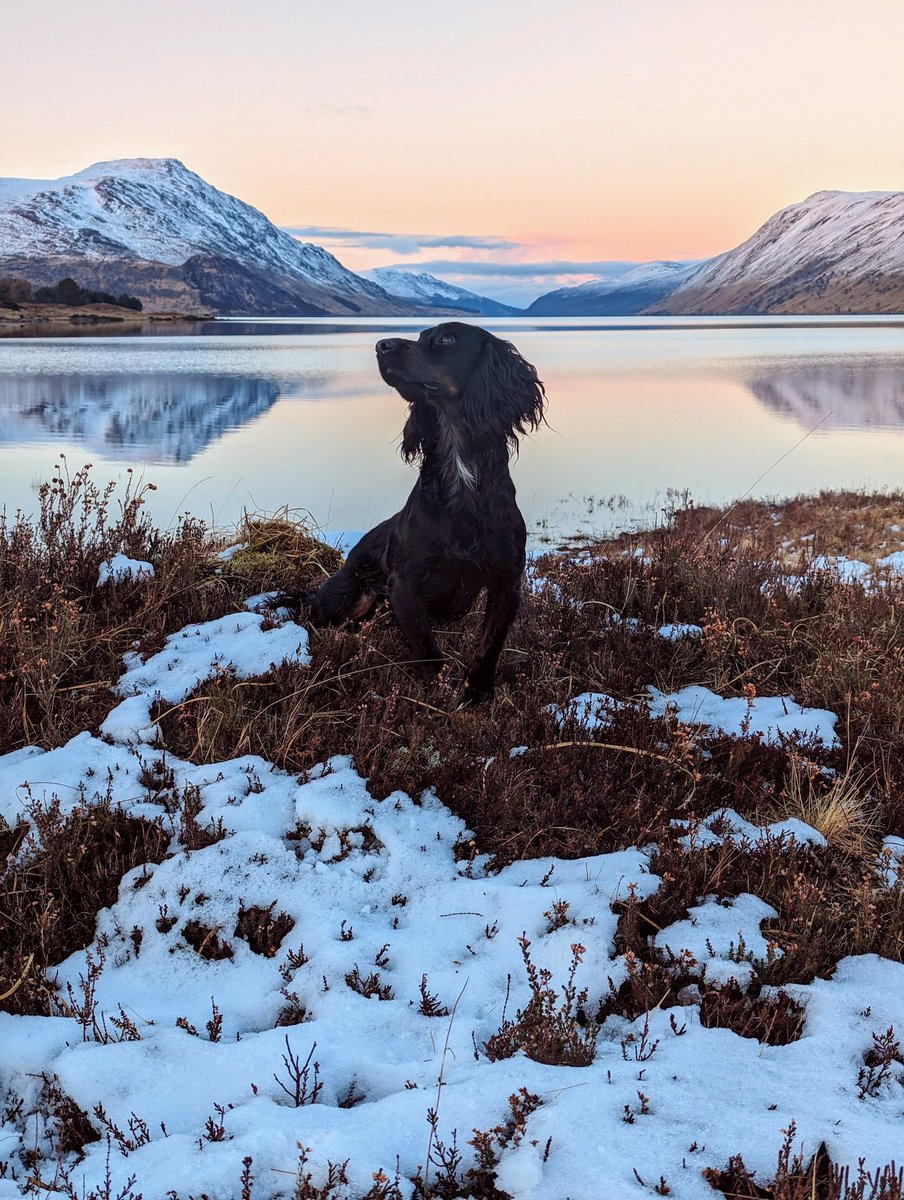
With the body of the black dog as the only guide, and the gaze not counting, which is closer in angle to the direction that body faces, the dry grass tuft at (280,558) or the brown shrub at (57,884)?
the brown shrub

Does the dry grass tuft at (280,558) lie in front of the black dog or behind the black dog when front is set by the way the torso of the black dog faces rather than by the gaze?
behind

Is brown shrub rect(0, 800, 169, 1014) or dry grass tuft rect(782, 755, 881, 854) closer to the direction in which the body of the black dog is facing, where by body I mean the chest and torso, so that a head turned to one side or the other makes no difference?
the dry grass tuft

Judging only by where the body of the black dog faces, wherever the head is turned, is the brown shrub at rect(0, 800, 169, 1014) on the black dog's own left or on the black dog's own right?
on the black dog's own right

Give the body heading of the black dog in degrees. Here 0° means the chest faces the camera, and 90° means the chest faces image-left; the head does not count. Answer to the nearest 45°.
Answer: approximately 315°
